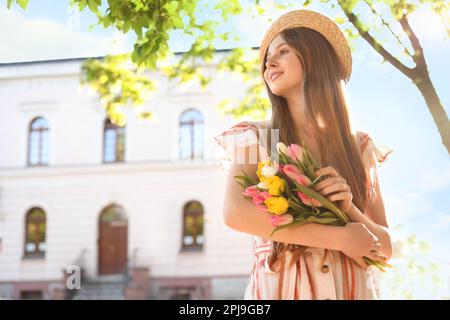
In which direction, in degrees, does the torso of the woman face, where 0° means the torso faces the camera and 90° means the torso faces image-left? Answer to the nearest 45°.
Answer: approximately 0°

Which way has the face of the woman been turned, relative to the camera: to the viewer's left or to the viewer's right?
to the viewer's left
